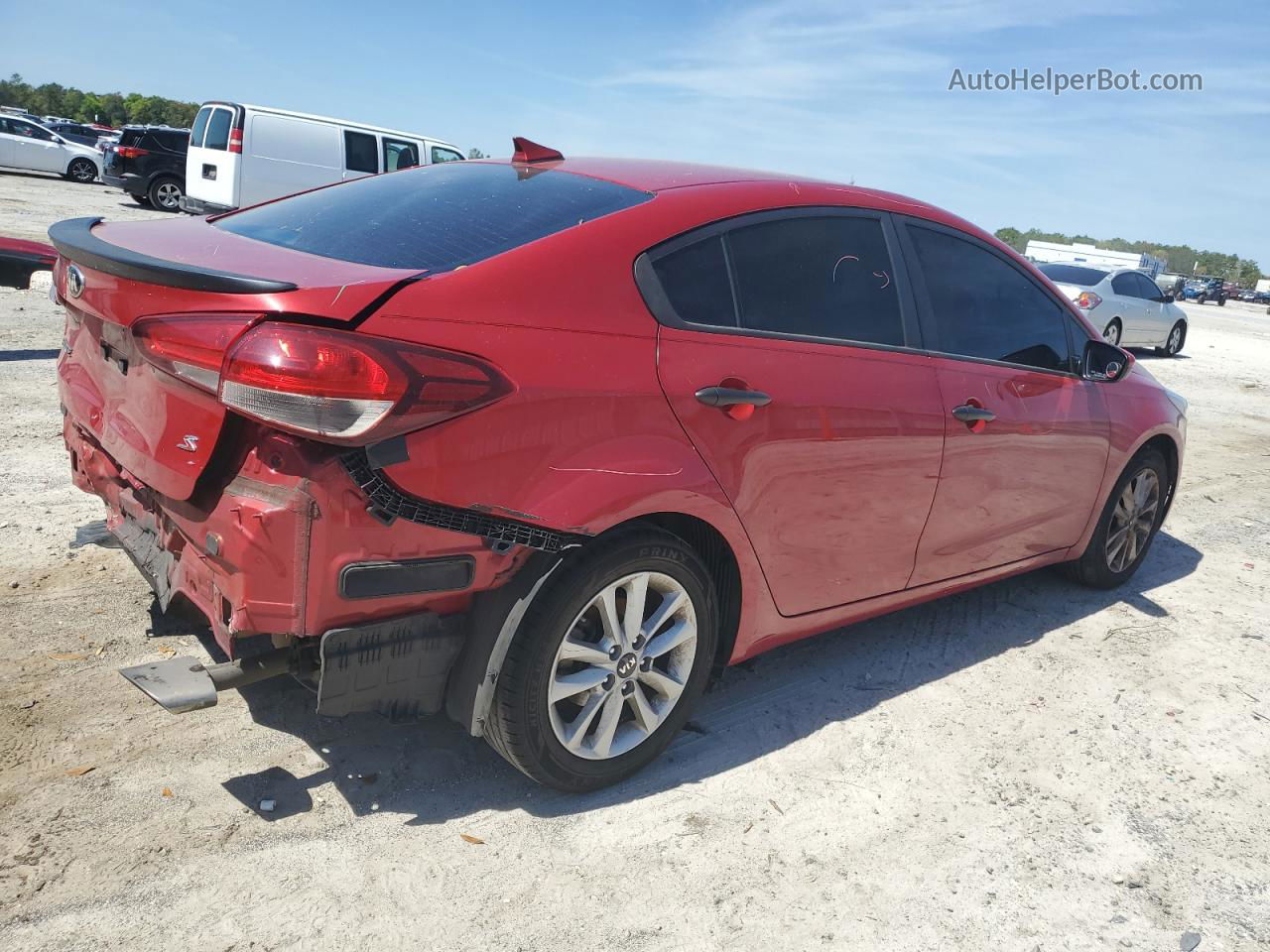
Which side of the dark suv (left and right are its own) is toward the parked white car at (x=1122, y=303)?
right

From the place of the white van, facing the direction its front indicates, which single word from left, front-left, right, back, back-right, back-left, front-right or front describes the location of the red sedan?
back-right

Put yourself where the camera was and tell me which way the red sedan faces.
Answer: facing away from the viewer and to the right of the viewer

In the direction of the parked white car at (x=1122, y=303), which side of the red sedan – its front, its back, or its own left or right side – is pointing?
front

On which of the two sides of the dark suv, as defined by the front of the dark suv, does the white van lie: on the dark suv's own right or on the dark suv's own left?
on the dark suv's own right

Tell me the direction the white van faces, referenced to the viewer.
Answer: facing away from the viewer and to the right of the viewer

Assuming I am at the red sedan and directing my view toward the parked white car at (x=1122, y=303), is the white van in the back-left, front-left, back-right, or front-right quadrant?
front-left

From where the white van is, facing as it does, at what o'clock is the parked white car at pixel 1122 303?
The parked white car is roughly at 2 o'clock from the white van.

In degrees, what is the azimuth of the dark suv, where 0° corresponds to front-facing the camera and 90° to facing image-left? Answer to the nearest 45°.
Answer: approximately 225°

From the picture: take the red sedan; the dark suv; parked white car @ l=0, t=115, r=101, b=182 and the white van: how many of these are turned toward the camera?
0

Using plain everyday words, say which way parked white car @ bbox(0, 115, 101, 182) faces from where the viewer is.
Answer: facing to the right of the viewer

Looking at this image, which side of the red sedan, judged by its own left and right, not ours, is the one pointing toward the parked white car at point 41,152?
left

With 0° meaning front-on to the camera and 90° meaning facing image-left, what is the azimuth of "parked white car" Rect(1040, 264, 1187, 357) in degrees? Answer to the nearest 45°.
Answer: approximately 225°
